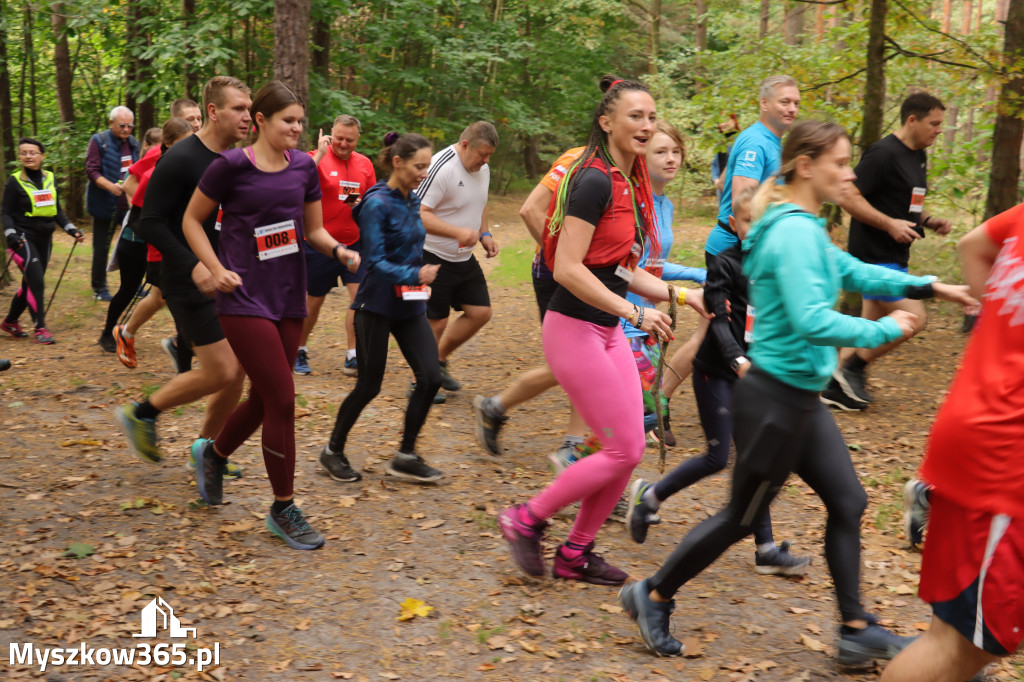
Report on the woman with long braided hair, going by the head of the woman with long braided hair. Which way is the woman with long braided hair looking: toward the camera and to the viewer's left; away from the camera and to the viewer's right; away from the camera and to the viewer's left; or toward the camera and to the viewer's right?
toward the camera and to the viewer's right

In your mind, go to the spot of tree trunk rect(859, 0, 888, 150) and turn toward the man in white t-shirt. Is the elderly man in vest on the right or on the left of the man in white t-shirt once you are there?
right

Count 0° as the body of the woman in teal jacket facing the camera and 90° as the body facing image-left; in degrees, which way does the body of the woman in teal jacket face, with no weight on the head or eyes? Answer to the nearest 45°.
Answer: approximately 270°

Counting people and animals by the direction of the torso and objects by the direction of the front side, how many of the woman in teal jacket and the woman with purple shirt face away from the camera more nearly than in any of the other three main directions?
0

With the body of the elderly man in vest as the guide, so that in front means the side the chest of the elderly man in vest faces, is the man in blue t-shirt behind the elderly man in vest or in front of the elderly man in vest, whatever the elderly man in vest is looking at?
in front

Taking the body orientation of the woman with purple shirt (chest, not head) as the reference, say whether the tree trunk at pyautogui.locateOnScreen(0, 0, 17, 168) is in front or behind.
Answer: behind

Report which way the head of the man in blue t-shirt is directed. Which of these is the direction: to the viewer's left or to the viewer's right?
to the viewer's right
